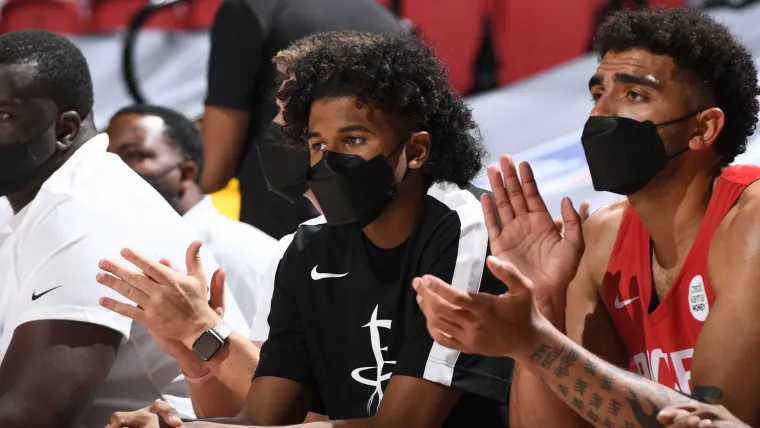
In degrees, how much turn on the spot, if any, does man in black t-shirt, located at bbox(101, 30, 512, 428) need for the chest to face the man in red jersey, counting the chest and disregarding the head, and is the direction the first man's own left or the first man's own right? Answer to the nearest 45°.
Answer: approximately 135° to the first man's own left

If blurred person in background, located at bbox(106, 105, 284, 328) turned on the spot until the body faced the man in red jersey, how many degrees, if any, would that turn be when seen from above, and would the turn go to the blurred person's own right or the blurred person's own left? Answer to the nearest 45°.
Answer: approximately 90° to the blurred person's own left

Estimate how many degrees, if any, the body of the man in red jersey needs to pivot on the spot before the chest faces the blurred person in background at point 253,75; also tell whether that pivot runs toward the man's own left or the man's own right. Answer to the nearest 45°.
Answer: approximately 90° to the man's own right

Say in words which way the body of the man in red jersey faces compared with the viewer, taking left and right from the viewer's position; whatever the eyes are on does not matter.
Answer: facing the viewer and to the left of the viewer

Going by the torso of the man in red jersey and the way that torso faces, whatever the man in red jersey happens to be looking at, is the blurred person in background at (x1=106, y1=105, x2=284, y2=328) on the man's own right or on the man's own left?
on the man's own right

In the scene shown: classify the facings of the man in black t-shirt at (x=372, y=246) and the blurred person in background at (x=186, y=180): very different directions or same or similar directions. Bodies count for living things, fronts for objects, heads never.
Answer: same or similar directions

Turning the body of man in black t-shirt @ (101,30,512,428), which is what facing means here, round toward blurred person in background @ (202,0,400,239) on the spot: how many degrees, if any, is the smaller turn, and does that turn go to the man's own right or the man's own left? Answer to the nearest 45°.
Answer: approximately 135° to the man's own right

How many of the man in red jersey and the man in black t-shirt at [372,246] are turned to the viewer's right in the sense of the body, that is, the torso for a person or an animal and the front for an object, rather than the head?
0

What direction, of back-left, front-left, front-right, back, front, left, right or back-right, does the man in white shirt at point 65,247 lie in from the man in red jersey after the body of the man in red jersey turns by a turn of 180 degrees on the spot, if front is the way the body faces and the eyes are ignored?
back-left
